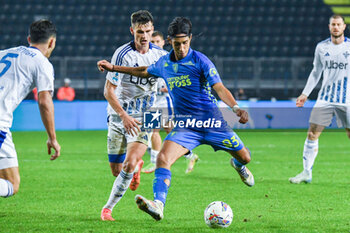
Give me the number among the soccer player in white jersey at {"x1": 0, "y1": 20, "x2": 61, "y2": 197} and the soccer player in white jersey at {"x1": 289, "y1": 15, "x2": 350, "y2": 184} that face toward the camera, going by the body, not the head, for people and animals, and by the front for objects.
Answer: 1

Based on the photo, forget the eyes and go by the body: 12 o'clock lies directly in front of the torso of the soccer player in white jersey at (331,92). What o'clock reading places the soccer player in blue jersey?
The soccer player in blue jersey is roughly at 1 o'clock from the soccer player in white jersey.

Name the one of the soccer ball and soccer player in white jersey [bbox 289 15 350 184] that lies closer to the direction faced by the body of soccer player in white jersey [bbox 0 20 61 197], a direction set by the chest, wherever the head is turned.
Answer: the soccer player in white jersey

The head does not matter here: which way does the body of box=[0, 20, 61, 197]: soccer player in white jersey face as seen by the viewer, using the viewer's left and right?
facing away from the viewer and to the right of the viewer

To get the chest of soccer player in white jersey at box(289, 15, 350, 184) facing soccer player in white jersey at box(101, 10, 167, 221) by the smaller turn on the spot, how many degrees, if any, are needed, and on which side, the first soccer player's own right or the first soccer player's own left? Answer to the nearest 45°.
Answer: approximately 45° to the first soccer player's own right

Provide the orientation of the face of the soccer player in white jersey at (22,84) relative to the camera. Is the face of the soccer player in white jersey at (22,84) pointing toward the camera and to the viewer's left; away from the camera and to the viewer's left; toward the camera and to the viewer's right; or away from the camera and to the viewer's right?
away from the camera and to the viewer's right

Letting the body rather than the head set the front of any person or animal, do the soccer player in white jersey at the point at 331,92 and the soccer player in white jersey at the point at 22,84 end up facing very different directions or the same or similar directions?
very different directions

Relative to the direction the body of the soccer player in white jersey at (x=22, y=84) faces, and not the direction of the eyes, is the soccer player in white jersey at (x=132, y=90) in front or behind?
in front

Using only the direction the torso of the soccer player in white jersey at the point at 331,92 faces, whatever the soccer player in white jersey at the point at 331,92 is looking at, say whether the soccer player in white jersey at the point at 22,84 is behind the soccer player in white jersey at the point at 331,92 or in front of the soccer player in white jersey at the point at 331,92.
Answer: in front

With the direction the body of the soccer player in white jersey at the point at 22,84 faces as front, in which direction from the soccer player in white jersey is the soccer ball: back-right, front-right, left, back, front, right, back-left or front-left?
front-right
